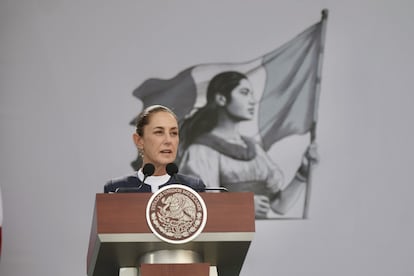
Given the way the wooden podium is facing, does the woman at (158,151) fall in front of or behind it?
behind

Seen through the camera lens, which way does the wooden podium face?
facing the viewer
